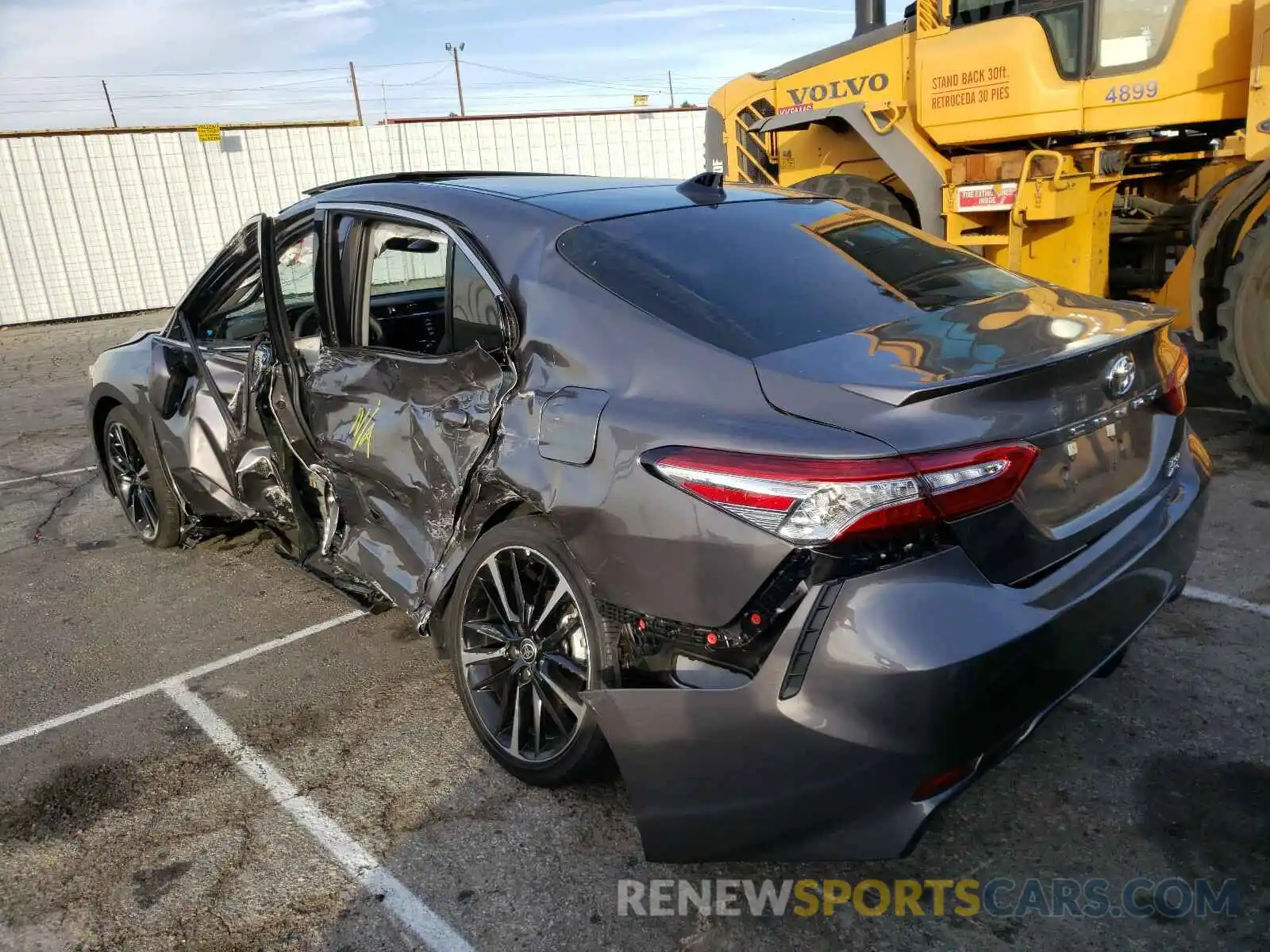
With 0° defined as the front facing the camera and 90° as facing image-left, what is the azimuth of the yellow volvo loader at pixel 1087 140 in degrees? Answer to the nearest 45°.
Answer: approximately 315°

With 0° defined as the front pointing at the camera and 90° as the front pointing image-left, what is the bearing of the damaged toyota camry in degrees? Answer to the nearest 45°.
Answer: approximately 135°

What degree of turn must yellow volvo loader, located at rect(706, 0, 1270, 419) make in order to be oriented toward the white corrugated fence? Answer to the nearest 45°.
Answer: approximately 180°

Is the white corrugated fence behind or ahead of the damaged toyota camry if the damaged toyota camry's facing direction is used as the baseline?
ahead

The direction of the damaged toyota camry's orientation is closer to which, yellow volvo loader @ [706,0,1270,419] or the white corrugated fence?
the white corrugated fence

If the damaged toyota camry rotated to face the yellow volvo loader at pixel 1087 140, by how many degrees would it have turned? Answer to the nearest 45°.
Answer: approximately 90° to its right
